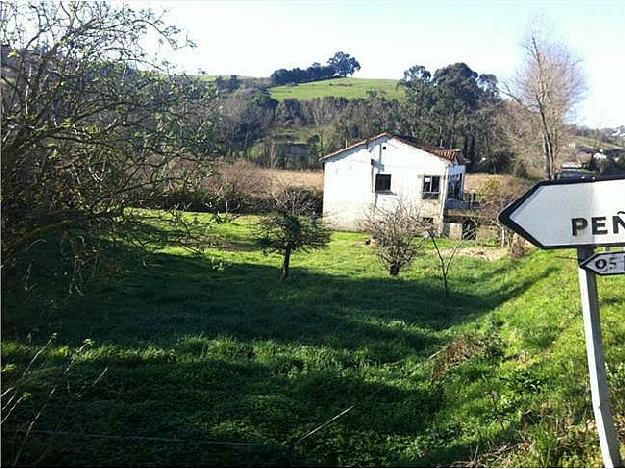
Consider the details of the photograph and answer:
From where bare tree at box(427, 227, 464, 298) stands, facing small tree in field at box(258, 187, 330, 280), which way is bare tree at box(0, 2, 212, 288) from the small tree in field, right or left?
left

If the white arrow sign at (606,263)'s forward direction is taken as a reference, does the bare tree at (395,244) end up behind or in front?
behind

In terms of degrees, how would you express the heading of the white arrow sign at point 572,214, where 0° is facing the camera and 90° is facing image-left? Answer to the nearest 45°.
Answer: approximately 0°

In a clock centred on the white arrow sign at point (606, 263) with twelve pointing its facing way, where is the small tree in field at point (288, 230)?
The small tree in field is roughly at 5 o'clock from the white arrow sign.

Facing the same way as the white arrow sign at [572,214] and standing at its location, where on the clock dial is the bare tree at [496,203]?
The bare tree is roughly at 6 o'clock from the white arrow sign.
